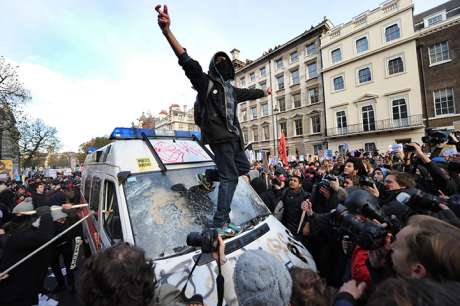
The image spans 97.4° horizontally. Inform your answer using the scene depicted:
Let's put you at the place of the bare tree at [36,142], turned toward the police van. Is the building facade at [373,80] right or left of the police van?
left

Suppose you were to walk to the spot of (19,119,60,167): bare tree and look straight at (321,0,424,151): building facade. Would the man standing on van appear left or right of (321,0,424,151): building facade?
right

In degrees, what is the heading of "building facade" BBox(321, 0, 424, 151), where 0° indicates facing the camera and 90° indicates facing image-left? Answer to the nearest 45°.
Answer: approximately 45°

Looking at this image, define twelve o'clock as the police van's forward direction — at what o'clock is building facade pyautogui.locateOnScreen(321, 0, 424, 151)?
The building facade is roughly at 9 o'clock from the police van.

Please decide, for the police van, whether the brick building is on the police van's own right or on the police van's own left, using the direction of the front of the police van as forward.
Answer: on the police van's own left
